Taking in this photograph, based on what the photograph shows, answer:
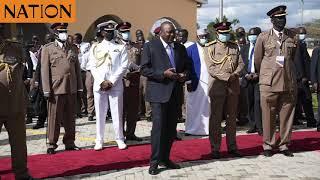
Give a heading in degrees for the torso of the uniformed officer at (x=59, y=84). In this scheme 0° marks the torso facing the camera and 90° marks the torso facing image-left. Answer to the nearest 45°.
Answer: approximately 315°

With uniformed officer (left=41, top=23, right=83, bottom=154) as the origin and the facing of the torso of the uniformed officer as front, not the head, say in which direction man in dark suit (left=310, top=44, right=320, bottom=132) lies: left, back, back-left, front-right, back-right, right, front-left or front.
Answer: front-left

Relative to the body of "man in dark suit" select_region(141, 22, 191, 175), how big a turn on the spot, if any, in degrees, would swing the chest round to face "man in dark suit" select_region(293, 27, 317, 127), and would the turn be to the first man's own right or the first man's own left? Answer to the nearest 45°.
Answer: approximately 90° to the first man's own left

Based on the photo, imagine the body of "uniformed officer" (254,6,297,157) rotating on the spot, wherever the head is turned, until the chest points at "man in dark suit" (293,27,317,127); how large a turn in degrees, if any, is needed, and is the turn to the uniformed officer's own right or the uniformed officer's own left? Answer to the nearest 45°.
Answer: approximately 135° to the uniformed officer's own left

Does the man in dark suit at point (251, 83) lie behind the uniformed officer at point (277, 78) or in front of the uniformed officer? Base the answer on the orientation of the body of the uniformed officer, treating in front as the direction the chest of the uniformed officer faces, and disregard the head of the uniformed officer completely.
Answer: behind

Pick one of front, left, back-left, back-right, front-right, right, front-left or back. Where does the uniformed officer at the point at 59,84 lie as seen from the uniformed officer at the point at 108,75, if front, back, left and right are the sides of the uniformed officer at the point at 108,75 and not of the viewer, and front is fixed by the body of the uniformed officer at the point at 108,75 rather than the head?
right

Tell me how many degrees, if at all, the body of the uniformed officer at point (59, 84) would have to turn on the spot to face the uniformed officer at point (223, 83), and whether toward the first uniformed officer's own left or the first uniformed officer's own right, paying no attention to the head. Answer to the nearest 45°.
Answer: approximately 45° to the first uniformed officer's own left

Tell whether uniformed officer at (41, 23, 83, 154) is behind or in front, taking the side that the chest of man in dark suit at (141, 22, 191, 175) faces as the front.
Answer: behind

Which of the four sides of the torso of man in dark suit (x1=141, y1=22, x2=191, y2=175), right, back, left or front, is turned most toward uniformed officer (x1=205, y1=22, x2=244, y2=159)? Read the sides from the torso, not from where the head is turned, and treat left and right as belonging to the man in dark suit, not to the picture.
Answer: left
